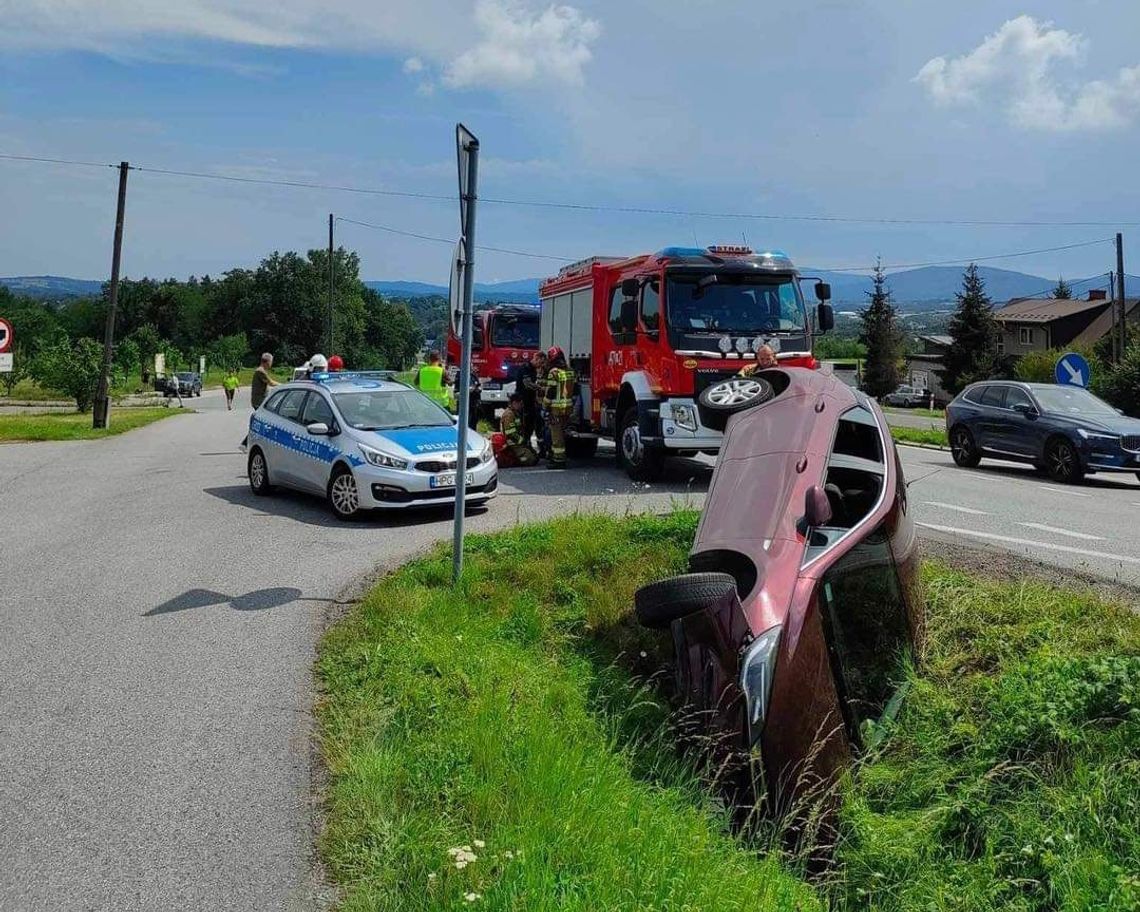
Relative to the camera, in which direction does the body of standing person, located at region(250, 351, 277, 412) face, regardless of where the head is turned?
to the viewer's right

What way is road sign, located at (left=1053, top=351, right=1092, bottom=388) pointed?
toward the camera

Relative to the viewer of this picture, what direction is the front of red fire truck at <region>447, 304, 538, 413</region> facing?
facing the viewer and to the right of the viewer

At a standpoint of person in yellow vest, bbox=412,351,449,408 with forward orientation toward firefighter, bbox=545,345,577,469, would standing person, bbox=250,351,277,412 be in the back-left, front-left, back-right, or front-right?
back-right

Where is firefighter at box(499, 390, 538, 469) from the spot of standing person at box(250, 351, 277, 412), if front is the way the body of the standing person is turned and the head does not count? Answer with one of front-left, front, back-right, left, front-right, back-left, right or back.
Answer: front-right

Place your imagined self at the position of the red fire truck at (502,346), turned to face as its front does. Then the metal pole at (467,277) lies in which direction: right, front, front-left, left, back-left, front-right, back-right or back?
front-right
